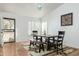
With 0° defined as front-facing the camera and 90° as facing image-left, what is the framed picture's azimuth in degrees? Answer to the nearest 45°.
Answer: approximately 45°

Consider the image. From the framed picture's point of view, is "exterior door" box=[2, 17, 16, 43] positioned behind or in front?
in front
